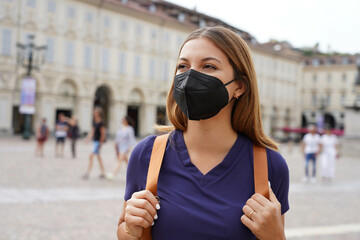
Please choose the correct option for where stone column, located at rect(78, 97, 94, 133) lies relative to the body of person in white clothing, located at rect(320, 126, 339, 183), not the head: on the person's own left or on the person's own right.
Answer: on the person's own right

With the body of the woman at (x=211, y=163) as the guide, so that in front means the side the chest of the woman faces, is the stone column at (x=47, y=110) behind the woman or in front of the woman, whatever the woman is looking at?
behind

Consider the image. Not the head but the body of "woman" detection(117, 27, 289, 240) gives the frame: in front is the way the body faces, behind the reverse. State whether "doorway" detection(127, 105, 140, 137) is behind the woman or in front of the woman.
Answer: behind

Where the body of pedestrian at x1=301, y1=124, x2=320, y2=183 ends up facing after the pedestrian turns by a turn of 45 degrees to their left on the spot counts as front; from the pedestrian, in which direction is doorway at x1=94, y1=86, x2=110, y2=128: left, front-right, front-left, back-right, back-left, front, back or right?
back

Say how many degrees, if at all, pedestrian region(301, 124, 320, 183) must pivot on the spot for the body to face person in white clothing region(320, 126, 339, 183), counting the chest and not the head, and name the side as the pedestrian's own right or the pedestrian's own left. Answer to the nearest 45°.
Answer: approximately 135° to the pedestrian's own left

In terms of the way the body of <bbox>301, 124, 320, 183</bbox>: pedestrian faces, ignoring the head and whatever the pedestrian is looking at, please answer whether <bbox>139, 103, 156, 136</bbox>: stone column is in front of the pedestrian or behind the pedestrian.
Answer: behind
